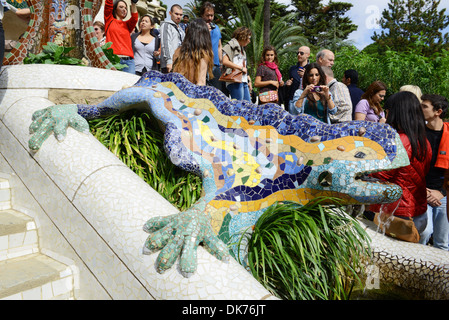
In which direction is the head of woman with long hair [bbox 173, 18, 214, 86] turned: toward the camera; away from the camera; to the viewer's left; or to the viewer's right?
away from the camera

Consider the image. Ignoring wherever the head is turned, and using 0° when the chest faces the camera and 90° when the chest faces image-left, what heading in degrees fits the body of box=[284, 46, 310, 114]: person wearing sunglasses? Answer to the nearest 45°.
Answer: approximately 45°

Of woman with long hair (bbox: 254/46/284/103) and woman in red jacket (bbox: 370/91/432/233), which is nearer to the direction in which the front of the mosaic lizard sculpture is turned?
the woman in red jacket

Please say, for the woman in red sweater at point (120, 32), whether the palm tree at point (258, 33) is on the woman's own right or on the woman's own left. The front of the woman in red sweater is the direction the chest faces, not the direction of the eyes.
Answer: on the woman's own left

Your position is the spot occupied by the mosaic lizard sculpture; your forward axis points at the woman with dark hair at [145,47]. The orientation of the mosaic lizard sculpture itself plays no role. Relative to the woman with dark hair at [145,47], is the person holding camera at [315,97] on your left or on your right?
right

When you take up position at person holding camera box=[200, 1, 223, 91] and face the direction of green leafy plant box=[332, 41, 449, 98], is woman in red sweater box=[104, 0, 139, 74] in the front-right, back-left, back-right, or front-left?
back-left

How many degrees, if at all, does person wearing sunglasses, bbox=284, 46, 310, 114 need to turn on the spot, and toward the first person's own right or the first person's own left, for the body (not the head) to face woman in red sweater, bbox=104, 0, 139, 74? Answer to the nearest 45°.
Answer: approximately 45° to the first person's own right

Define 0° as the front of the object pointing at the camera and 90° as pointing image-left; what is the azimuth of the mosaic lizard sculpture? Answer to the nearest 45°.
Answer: approximately 315°
